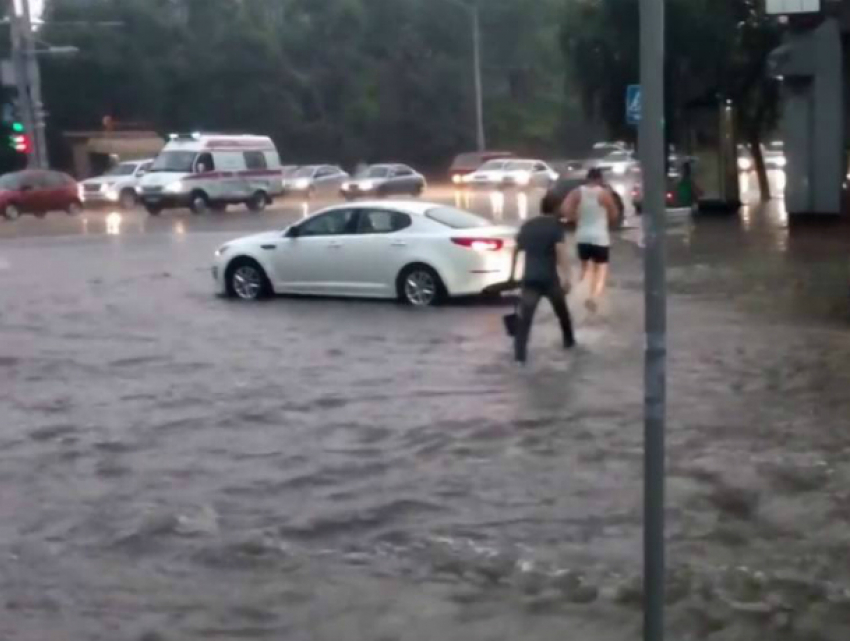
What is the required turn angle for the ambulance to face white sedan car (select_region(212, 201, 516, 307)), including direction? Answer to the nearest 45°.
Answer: approximately 45° to its left

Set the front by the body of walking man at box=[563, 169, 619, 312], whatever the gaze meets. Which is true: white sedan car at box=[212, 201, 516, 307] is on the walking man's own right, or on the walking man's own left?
on the walking man's own left

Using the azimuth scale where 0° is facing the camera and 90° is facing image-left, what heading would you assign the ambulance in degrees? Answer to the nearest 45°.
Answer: approximately 45°

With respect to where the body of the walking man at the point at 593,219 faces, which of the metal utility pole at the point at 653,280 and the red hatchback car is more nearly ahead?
the red hatchback car

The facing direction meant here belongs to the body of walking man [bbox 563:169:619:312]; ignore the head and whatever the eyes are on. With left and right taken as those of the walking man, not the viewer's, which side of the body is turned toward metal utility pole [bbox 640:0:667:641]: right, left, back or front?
back

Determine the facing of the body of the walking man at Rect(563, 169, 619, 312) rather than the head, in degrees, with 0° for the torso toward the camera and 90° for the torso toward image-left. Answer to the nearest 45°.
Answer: approximately 180°

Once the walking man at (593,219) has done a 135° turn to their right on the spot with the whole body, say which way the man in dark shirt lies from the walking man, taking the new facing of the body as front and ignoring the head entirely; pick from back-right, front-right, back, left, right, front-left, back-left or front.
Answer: front-right
